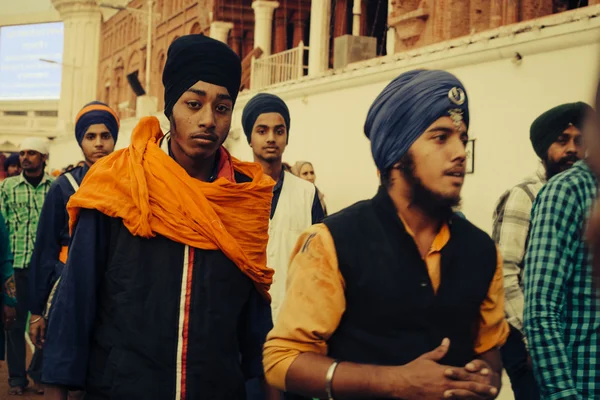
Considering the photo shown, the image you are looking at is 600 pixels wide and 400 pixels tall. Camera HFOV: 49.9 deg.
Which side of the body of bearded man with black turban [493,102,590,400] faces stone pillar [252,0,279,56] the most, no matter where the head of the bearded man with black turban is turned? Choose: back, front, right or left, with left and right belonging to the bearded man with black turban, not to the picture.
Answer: back

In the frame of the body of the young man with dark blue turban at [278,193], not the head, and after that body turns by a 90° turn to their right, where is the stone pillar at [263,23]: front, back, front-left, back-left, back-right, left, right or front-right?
right

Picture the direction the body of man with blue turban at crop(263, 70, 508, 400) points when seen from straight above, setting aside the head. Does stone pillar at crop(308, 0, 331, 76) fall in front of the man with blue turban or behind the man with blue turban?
behind

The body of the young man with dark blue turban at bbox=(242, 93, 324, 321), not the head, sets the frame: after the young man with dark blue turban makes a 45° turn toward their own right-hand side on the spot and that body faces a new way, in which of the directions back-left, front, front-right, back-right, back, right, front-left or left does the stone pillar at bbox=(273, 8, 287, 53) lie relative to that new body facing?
back-right

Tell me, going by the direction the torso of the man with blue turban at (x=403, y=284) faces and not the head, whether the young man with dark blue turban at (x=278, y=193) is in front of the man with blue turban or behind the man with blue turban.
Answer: behind

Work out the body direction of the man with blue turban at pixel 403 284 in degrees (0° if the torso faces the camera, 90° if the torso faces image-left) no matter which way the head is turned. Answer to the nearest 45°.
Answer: approximately 315°

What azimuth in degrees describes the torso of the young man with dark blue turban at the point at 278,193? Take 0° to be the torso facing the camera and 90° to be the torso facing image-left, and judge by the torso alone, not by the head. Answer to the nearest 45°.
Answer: approximately 0°

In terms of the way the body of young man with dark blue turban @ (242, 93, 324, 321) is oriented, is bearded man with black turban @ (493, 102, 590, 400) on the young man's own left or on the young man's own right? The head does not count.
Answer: on the young man's own left

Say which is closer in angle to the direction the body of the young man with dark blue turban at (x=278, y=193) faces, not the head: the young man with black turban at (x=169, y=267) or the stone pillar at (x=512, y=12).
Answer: the young man with black turban

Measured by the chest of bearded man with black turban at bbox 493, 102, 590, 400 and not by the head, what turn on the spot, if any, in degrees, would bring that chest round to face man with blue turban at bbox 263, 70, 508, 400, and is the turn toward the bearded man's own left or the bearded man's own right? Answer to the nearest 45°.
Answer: approximately 45° to the bearded man's own right

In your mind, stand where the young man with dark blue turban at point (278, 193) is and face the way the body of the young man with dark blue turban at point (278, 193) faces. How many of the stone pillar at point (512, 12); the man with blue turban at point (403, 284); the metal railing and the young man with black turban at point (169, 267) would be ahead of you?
2

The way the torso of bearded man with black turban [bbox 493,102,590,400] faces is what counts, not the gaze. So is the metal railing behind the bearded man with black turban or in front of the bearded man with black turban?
behind
